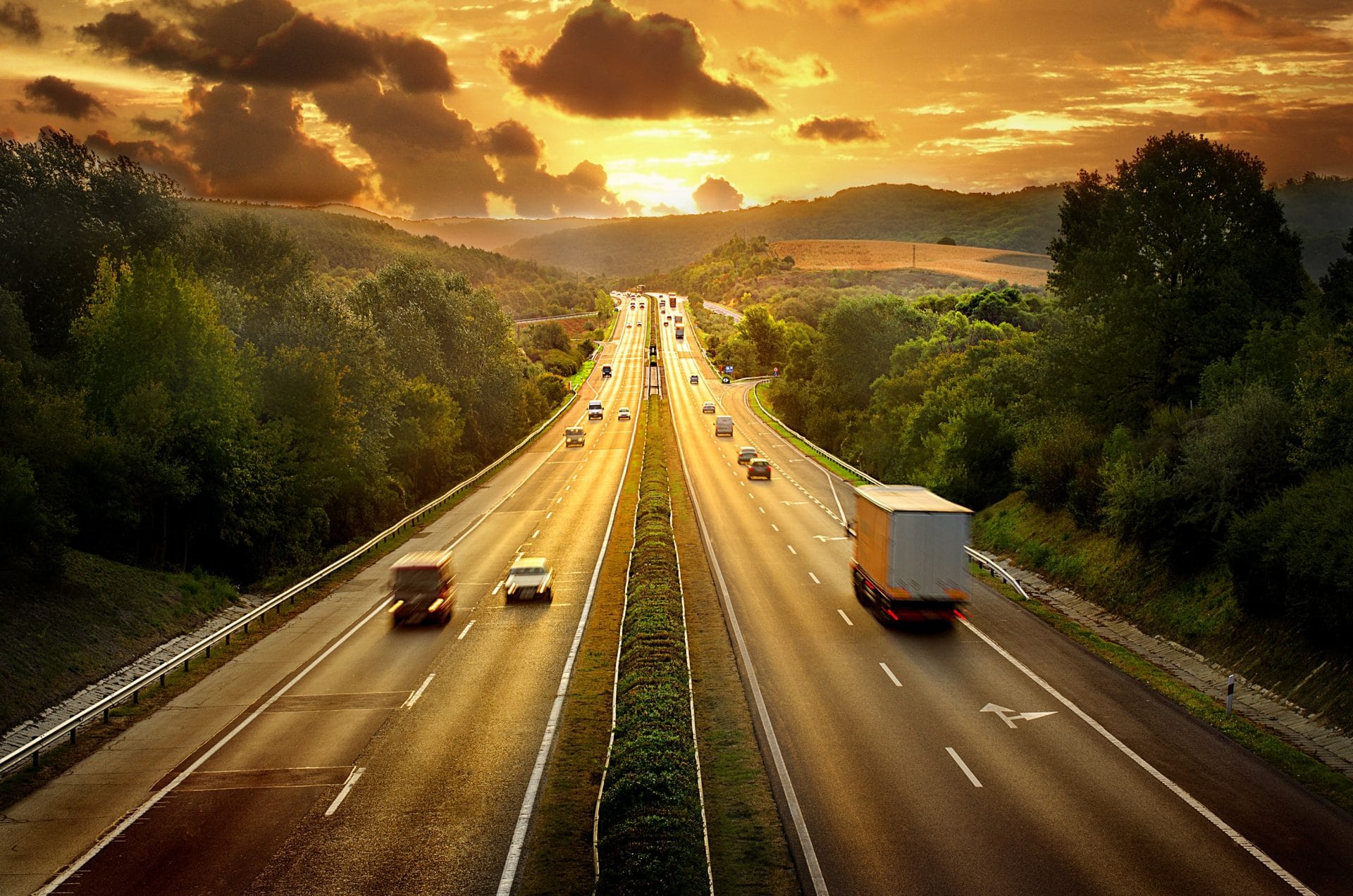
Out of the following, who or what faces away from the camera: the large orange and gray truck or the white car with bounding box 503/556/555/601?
the large orange and gray truck

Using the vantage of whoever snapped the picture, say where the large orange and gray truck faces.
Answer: facing away from the viewer

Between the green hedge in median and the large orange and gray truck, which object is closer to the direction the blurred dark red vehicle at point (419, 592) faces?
the green hedge in median

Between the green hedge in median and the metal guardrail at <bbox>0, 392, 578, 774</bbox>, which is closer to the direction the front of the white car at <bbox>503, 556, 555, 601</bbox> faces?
the green hedge in median

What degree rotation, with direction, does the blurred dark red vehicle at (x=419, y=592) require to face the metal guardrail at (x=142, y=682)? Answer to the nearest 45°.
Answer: approximately 45° to its right

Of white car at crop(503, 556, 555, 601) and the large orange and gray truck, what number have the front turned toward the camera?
1

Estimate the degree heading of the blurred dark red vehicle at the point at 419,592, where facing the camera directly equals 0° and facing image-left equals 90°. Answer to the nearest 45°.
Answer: approximately 0°
